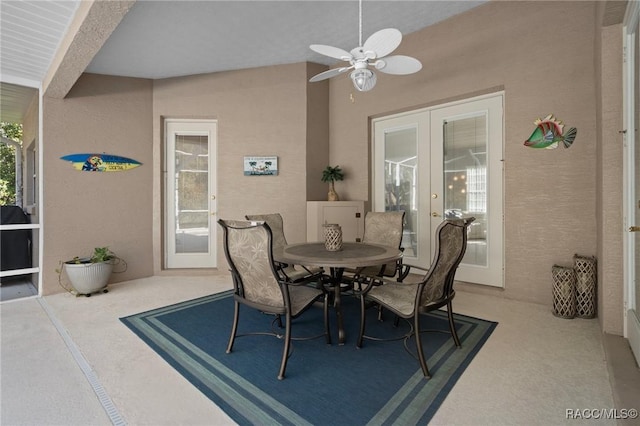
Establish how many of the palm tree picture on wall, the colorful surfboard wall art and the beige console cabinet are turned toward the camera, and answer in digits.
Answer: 3

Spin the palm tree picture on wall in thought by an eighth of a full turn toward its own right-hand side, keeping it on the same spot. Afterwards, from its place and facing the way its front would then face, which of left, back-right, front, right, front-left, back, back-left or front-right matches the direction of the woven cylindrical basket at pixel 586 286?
left

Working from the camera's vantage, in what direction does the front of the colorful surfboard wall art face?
facing the viewer

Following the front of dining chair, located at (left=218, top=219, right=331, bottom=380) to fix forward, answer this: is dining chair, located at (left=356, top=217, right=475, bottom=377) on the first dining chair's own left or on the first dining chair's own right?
on the first dining chair's own right

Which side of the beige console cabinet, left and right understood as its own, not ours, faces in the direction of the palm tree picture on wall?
right

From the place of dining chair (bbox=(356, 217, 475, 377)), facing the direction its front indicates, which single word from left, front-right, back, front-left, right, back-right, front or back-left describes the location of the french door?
front-right

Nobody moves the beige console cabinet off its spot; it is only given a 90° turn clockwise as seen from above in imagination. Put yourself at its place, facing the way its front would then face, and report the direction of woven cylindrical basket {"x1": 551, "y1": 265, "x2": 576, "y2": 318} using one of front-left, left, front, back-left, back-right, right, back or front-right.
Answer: back-left

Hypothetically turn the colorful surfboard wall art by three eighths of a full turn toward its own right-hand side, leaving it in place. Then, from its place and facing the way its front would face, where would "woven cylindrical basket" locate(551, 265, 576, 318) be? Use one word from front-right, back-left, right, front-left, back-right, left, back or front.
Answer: back

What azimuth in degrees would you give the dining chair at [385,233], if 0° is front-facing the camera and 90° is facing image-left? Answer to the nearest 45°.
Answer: approximately 45°

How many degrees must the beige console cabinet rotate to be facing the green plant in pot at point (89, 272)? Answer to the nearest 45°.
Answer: approximately 90° to its right

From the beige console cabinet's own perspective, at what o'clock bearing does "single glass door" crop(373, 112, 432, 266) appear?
The single glass door is roughly at 9 o'clock from the beige console cabinet.

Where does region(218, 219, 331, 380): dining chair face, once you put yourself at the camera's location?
facing away from the viewer and to the right of the viewer

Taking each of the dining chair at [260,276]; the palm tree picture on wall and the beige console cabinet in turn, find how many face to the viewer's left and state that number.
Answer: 0

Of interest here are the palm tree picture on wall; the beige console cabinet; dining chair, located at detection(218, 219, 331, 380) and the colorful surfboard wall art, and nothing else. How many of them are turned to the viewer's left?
0

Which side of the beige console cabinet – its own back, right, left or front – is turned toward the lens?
front

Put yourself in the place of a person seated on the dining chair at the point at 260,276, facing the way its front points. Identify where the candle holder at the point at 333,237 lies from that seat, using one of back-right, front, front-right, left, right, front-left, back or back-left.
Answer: front
